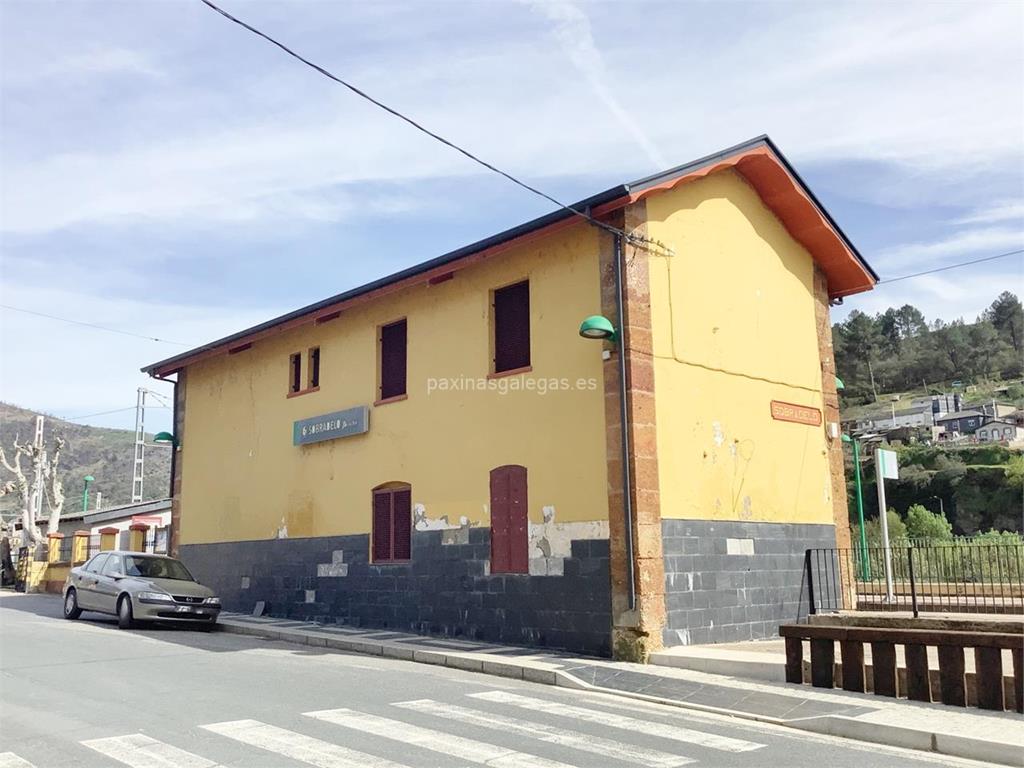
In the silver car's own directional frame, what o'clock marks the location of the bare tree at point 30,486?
The bare tree is roughly at 7 o'clock from the silver car.

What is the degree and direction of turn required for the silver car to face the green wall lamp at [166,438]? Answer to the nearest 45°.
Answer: approximately 135° to its left

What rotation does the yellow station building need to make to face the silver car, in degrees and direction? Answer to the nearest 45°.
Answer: approximately 45° to its right

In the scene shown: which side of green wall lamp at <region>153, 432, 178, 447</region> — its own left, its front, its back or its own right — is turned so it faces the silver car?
left

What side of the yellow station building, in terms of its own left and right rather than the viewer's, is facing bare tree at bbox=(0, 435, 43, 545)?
right

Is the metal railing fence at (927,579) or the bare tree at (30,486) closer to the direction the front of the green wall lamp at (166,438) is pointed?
the bare tree

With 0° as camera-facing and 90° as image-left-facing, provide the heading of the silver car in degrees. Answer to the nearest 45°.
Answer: approximately 315°

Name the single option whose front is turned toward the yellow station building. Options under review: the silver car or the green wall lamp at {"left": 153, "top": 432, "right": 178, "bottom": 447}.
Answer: the silver car

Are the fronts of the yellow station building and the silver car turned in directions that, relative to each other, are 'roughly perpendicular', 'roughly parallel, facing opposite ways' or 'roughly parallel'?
roughly perpendicular

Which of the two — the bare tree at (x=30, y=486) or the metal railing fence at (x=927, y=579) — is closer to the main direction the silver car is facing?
the metal railing fence

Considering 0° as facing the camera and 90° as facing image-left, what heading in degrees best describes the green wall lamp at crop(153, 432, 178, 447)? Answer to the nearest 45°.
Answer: approximately 90°

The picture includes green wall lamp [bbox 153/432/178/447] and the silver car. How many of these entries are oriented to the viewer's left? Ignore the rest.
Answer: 1
